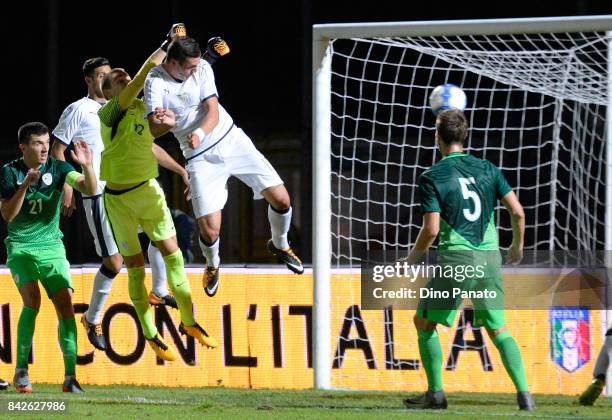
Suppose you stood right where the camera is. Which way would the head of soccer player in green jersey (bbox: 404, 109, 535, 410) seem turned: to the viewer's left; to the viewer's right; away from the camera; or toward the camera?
away from the camera

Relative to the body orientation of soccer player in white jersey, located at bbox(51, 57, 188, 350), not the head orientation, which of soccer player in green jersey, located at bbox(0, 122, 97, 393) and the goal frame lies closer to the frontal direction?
the goal frame

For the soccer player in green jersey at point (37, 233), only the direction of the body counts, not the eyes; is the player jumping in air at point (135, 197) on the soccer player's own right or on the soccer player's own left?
on the soccer player's own left

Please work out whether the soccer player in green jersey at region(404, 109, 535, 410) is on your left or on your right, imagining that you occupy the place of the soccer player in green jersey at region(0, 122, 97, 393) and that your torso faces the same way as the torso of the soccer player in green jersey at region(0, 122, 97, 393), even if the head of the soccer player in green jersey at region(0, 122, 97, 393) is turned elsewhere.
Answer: on your left

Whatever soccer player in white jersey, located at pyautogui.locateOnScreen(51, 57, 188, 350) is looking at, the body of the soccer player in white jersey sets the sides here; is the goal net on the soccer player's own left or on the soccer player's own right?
on the soccer player's own left

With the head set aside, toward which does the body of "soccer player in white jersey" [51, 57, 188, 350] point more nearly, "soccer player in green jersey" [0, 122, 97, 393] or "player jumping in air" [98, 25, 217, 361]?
the player jumping in air

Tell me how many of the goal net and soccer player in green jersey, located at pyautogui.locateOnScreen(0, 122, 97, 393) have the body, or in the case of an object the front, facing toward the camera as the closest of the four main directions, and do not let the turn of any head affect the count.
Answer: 2
